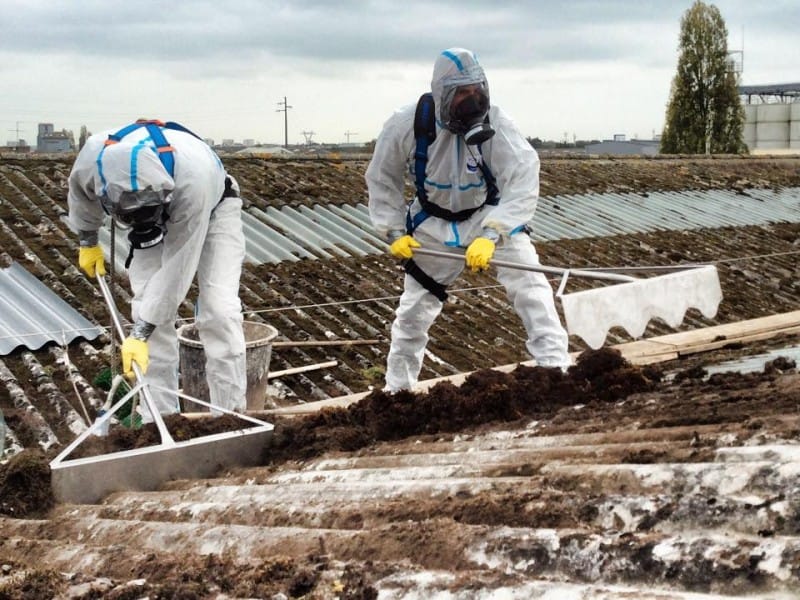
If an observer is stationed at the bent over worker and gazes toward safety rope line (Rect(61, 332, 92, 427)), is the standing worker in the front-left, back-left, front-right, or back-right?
back-right

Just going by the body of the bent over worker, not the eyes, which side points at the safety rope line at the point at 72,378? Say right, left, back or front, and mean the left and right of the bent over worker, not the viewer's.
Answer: right

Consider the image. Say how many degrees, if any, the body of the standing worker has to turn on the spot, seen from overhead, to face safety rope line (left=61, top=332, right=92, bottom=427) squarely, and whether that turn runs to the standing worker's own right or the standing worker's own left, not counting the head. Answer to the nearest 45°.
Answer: approximately 90° to the standing worker's own right

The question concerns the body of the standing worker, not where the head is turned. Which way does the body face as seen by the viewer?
toward the camera

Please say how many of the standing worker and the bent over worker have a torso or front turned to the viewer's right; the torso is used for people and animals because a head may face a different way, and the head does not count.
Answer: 0

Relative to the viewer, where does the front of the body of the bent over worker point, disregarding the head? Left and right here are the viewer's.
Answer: facing the viewer and to the left of the viewer

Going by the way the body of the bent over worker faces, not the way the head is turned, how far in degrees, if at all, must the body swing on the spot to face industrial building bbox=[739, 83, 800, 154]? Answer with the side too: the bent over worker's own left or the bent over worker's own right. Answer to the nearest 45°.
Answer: approximately 180°

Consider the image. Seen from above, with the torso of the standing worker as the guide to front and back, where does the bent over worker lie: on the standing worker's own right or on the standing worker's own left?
on the standing worker's own right

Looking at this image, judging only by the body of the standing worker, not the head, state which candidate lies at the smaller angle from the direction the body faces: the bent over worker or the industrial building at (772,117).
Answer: the bent over worker
